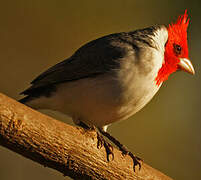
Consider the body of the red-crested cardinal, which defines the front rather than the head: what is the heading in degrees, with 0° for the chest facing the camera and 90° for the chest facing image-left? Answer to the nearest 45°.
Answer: approximately 270°
